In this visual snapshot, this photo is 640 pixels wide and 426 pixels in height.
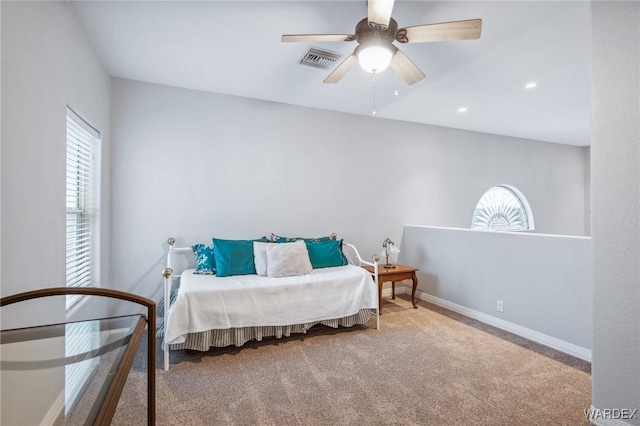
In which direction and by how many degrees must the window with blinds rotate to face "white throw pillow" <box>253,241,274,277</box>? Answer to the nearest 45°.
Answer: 0° — it already faces it

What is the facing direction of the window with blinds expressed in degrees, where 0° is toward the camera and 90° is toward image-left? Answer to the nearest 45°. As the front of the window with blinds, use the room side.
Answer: approximately 270°

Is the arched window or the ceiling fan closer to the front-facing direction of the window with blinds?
the arched window

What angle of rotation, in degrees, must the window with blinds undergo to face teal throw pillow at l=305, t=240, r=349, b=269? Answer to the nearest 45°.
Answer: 0° — it already faces it
